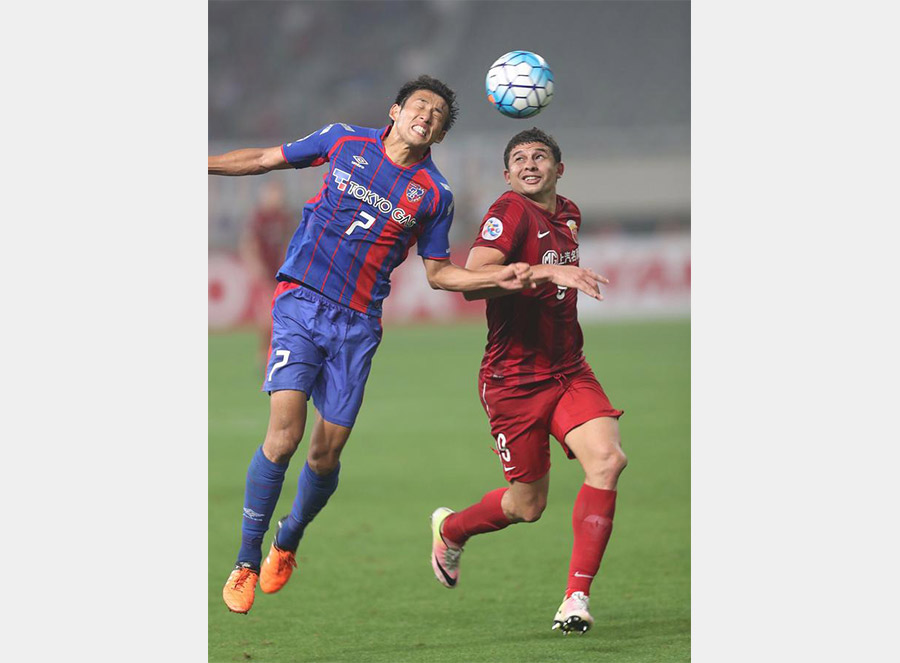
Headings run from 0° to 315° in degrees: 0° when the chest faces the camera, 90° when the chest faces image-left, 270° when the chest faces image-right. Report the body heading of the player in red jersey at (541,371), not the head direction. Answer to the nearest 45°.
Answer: approximately 315°

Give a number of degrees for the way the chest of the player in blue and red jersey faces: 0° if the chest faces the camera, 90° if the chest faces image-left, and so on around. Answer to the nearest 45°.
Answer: approximately 0°

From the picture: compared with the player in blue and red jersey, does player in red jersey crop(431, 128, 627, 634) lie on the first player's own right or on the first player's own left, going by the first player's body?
on the first player's own left

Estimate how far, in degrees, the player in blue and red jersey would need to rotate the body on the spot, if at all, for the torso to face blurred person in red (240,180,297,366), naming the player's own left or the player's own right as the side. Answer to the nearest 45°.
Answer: approximately 180°
